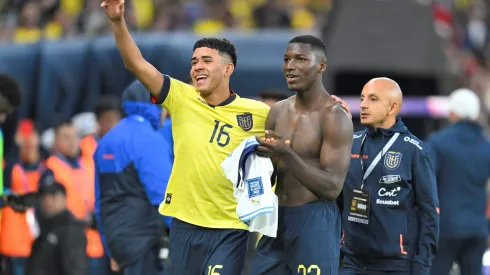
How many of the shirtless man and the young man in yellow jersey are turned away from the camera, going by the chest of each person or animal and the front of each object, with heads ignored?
0

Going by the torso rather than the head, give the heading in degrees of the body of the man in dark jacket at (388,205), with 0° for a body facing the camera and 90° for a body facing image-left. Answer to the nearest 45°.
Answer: approximately 45°

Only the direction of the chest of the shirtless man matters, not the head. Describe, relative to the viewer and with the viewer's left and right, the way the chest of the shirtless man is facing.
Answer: facing the viewer and to the left of the viewer

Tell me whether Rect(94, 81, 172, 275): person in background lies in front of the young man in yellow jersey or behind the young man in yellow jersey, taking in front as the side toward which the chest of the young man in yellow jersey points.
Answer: behind

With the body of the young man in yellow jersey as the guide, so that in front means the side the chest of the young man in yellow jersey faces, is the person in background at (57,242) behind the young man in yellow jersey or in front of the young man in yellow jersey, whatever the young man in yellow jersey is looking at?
behind

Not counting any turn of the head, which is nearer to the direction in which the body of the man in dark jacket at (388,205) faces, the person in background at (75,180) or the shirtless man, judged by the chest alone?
the shirtless man

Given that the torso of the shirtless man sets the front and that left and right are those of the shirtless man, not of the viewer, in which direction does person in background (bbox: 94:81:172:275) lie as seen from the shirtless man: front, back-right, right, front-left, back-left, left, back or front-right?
right

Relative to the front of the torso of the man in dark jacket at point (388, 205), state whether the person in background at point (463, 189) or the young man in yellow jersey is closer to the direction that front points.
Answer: the young man in yellow jersey

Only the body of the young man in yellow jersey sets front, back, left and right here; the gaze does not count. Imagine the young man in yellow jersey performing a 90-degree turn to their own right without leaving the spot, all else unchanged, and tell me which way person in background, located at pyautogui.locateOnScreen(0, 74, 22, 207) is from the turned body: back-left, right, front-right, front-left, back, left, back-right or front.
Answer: front-right

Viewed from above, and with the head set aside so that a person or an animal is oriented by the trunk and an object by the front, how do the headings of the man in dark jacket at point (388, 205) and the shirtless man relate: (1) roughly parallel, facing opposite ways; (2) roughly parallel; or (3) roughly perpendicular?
roughly parallel

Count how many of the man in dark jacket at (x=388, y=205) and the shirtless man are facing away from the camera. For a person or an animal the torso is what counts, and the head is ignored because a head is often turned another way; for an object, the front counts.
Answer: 0

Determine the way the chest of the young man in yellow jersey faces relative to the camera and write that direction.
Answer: toward the camera

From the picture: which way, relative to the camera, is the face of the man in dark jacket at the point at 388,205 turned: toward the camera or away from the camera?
toward the camera

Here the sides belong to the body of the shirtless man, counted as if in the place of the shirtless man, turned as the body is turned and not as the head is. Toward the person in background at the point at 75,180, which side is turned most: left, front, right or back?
right

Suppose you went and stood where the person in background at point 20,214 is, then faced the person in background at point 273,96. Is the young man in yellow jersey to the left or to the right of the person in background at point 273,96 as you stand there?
right
